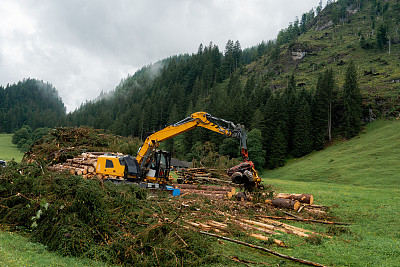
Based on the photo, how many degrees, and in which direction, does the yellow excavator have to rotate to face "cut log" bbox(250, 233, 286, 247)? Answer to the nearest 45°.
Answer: approximately 45° to its right

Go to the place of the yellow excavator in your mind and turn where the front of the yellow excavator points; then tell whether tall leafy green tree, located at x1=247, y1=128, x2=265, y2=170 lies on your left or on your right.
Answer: on your left

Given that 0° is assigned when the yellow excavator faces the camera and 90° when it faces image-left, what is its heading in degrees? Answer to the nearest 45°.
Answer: approximately 270°

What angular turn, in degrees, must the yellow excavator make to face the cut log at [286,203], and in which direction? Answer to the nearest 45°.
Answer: approximately 45° to its right

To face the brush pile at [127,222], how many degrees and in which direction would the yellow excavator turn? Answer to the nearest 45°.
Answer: approximately 90° to its right

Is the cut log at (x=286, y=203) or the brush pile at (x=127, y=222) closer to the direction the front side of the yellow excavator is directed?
the cut log
